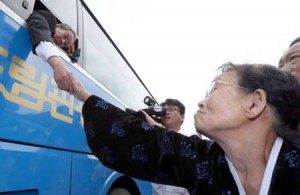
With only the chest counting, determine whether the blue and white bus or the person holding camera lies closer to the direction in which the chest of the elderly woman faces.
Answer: the blue and white bus

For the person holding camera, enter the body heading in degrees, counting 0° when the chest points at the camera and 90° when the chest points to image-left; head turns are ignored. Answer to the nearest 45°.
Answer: approximately 45°

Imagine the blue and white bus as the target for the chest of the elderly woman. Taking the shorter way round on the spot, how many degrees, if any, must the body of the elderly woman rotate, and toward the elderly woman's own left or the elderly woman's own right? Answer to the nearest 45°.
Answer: approximately 45° to the elderly woman's own right

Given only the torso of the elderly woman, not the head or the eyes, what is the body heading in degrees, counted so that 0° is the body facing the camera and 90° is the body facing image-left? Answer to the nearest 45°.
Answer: approximately 45°
